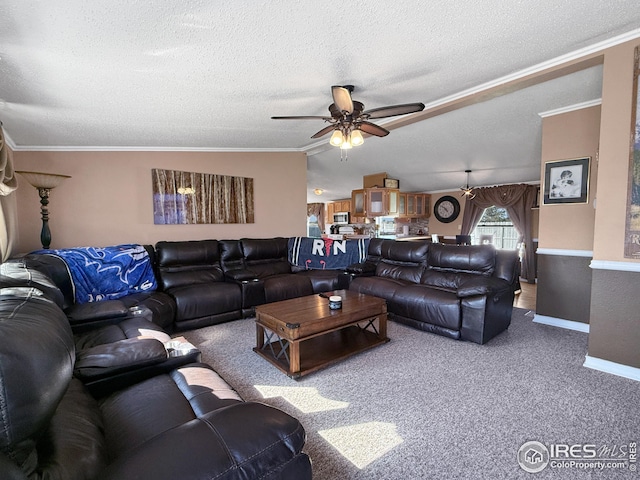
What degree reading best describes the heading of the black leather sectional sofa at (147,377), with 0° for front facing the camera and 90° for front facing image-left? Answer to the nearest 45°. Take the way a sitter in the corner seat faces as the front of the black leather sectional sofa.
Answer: approximately 315°

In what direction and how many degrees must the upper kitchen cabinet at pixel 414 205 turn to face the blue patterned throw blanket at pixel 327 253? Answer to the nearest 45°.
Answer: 0° — it already faces it

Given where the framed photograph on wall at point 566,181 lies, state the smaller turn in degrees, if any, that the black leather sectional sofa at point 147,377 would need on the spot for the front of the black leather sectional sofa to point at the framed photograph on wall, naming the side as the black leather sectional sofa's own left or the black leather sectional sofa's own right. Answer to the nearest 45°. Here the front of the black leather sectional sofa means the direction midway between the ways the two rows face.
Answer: approximately 45° to the black leather sectional sofa's own left

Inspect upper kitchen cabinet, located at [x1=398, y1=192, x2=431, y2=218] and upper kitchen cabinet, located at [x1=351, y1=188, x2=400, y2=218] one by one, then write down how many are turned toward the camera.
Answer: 2

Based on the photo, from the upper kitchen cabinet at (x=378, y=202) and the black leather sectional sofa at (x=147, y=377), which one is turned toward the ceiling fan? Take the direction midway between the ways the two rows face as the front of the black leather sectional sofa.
the upper kitchen cabinet

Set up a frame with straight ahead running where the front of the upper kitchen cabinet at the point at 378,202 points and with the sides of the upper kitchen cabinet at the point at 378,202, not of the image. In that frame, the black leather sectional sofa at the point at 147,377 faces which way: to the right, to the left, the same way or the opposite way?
to the left

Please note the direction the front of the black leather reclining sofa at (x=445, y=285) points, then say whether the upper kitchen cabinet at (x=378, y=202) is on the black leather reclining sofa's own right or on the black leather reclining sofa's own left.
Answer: on the black leather reclining sofa's own right

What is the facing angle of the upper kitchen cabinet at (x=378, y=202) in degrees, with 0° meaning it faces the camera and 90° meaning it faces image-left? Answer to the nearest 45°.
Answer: approximately 0°

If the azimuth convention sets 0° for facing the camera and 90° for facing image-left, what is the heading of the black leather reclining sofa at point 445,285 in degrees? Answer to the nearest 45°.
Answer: approximately 45°

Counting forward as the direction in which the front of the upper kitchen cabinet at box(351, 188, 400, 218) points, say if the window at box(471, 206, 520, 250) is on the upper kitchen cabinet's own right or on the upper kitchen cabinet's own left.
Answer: on the upper kitchen cabinet's own left
